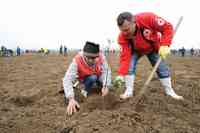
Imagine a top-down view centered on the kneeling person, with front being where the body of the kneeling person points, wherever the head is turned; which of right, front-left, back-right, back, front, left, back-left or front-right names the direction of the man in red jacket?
left

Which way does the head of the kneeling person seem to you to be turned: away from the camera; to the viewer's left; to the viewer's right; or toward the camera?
toward the camera

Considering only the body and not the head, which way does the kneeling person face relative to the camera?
toward the camera
